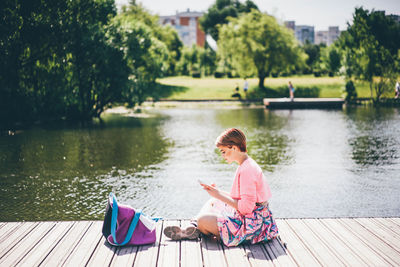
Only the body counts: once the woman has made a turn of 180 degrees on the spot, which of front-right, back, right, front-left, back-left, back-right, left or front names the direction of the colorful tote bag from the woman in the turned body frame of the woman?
back

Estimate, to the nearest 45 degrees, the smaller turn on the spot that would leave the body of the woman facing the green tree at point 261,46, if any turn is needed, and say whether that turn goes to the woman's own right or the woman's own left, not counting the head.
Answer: approximately 90° to the woman's own right

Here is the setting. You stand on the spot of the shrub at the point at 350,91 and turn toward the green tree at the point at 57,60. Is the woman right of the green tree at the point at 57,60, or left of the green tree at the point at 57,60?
left

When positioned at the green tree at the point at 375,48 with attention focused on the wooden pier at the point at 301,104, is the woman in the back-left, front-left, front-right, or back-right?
front-left

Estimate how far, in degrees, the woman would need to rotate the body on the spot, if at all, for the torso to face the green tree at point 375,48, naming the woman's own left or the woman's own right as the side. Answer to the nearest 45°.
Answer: approximately 90° to the woman's own right

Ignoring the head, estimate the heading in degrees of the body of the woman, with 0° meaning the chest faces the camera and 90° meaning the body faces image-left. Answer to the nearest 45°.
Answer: approximately 90°

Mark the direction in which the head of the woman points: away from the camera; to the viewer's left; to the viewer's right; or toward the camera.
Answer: to the viewer's left

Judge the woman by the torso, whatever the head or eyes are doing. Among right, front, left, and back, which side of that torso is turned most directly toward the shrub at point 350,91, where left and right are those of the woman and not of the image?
right

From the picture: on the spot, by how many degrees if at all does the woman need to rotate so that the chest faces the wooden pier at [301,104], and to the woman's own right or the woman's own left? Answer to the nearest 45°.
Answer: approximately 90° to the woman's own right

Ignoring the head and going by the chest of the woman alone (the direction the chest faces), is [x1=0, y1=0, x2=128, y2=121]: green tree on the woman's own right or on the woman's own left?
on the woman's own right
